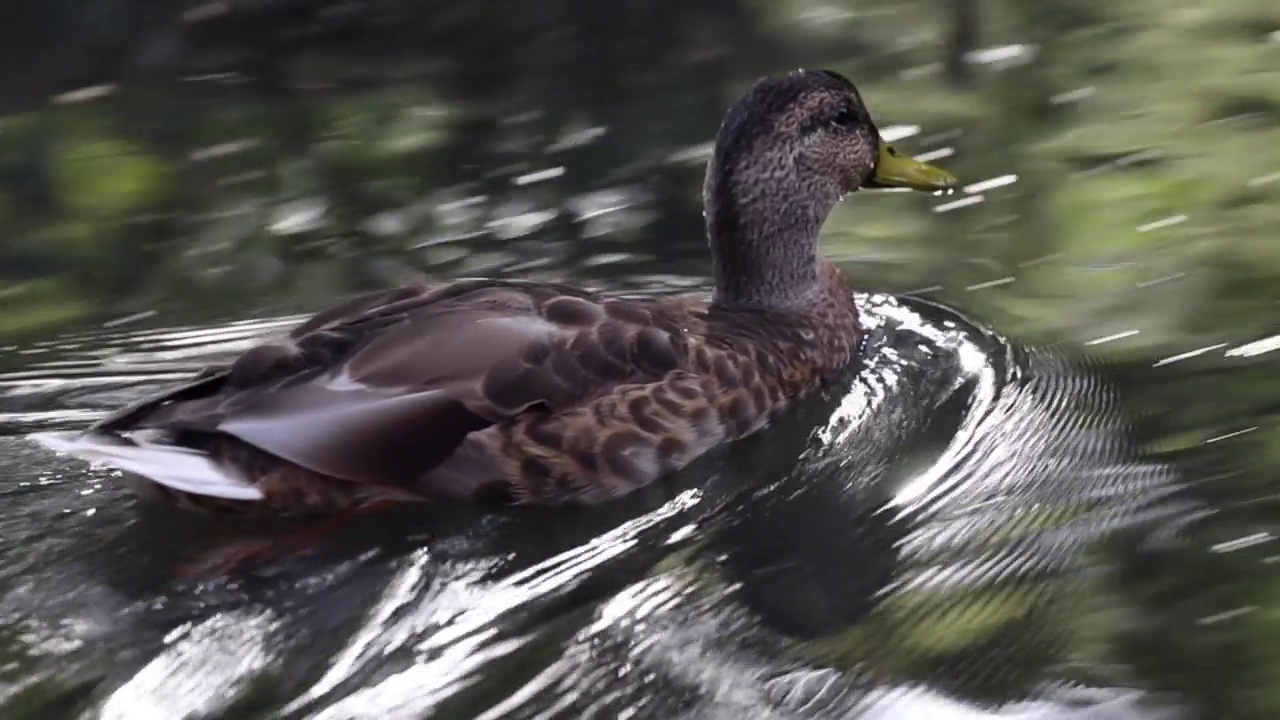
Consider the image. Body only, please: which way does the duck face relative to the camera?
to the viewer's right
